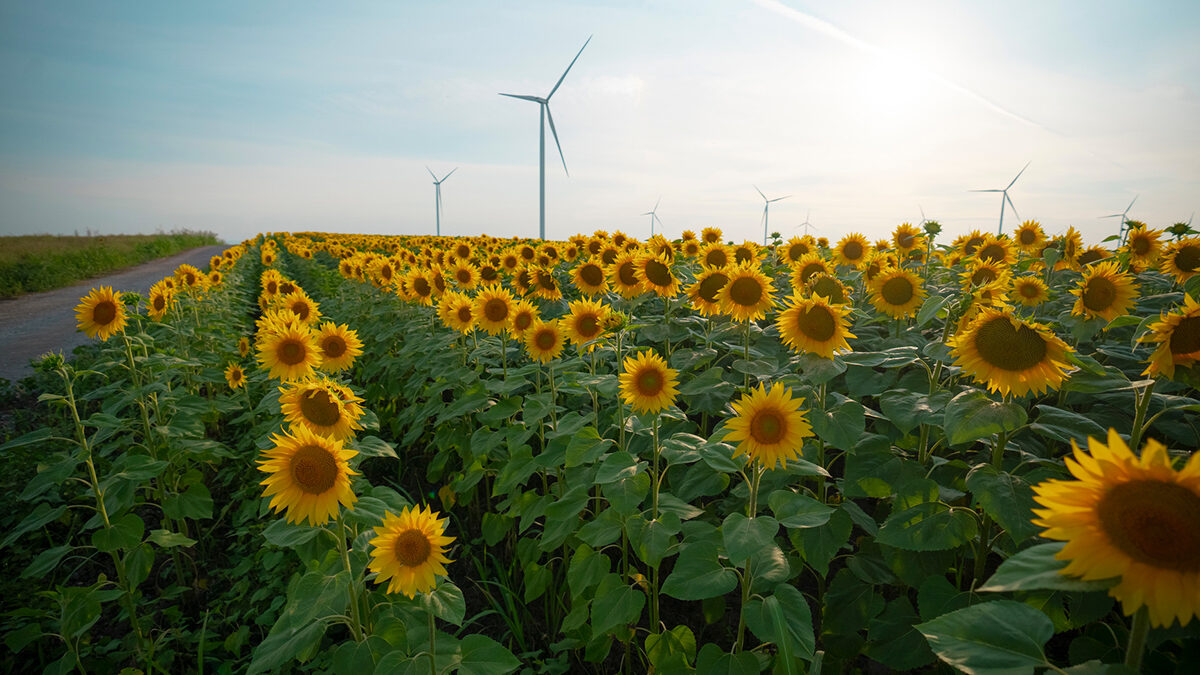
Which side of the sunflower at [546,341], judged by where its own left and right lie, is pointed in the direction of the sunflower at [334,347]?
right

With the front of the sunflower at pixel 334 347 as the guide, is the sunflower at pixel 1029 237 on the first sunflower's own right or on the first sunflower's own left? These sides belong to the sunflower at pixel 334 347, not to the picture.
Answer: on the first sunflower's own left

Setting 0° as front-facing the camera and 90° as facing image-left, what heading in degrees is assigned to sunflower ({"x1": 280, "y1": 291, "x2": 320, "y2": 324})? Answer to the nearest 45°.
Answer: approximately 0°

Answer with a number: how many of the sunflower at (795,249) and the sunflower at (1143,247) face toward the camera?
2

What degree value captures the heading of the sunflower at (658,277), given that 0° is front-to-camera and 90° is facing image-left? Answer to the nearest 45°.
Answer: approximately 0°

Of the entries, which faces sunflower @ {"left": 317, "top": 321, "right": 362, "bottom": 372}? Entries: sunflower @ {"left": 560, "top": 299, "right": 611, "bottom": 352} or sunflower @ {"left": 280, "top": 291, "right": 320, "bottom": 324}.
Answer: sunflower @ {"left": 280, "top": 291, "right": 320, "bottom": 324}

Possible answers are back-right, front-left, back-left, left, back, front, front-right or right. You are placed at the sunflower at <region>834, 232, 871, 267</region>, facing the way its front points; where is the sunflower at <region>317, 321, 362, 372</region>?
front-right

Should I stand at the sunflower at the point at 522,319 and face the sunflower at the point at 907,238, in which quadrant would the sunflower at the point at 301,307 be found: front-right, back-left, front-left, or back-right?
back-left
